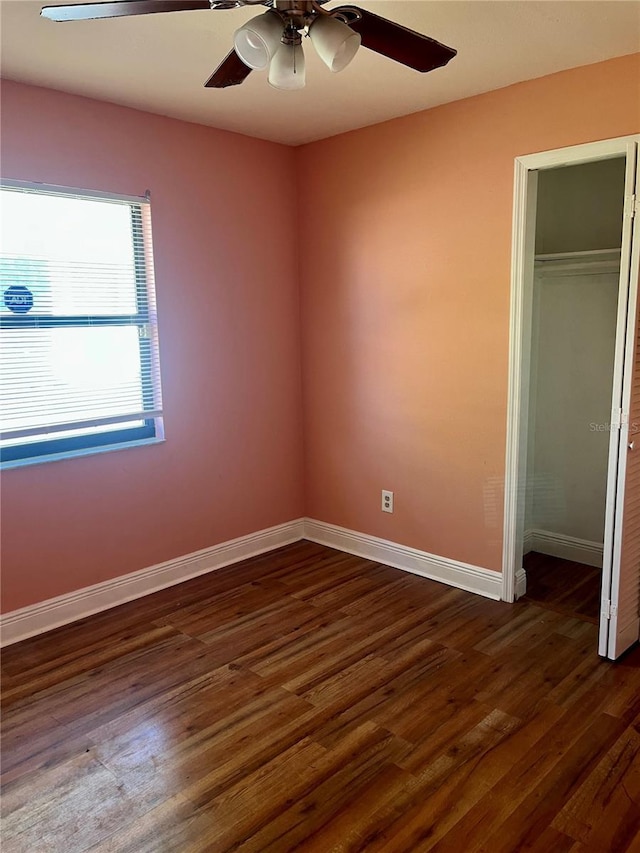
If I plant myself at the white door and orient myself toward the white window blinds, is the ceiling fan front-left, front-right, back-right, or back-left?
front-left

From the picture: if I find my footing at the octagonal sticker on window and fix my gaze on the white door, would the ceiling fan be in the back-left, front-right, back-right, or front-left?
front-right

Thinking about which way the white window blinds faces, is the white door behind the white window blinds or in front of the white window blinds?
in front

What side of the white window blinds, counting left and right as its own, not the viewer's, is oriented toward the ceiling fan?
front

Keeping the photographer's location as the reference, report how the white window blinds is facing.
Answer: facing the viewer and to the right of the viewer
